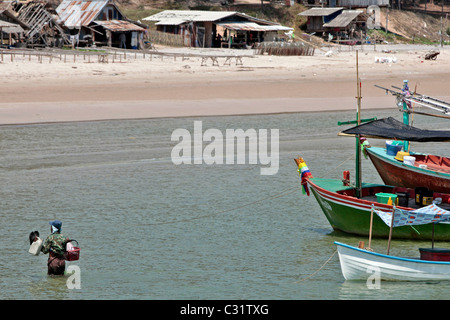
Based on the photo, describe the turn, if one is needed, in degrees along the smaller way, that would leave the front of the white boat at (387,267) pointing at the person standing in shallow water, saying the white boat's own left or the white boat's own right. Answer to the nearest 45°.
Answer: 0° — it already faces them

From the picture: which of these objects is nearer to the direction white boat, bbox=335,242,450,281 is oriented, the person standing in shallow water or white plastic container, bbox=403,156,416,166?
the person standing in shallow water

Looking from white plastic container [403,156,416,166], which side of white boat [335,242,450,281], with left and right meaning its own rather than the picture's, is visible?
right

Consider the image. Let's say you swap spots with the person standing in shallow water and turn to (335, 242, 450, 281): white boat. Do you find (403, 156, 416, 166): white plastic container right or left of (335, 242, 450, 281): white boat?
left

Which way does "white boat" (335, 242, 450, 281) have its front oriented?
to the viewer's left

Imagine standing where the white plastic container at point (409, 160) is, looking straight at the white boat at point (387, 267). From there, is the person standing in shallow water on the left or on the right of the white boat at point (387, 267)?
right
